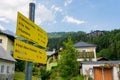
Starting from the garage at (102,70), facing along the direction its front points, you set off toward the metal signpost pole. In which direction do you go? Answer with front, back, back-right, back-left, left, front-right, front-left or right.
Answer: front

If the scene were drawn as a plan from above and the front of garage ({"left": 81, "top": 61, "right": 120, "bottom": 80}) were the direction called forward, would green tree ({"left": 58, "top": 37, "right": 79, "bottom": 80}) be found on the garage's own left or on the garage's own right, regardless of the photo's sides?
on the garage's own right

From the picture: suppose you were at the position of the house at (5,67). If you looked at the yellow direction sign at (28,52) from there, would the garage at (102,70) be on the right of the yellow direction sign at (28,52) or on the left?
left

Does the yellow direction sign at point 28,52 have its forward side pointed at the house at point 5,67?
no

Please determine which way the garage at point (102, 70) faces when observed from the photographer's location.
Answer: facing the viewer

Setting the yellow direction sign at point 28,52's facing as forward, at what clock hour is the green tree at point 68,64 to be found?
The green tree is roughly at 8 o'clock from the yellow direction sign.

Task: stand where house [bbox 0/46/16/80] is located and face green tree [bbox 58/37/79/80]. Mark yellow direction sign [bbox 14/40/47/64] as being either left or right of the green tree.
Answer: right

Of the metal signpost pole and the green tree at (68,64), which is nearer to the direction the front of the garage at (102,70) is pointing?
the metal signpost pole

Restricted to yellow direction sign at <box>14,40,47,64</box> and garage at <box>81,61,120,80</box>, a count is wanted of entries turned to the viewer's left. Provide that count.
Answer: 0

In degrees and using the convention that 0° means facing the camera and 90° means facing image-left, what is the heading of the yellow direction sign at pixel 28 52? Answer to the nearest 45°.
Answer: approximately 315°
